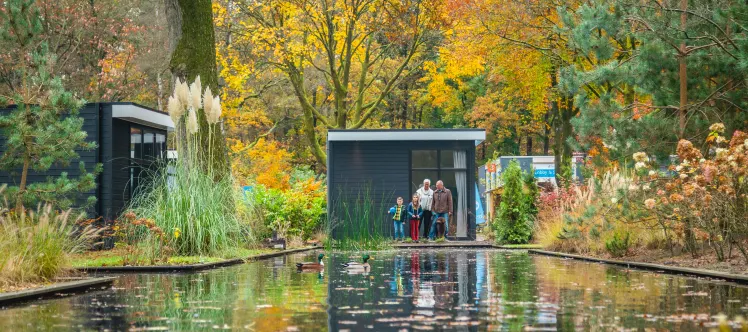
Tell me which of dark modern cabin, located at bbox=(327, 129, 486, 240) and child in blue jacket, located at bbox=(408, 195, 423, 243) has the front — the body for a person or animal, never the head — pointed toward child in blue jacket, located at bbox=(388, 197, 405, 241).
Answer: the dark modern cabin

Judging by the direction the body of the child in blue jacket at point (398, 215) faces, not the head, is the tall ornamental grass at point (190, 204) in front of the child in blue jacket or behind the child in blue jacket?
in front

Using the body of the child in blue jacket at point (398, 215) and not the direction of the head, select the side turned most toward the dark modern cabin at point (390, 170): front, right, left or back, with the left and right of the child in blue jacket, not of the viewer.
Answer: back

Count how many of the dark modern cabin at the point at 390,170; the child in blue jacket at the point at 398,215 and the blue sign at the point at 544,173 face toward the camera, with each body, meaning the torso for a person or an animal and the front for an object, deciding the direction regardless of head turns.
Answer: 3

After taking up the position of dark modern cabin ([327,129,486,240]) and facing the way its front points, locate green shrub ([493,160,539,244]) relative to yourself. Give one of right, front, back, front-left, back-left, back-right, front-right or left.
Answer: front-left

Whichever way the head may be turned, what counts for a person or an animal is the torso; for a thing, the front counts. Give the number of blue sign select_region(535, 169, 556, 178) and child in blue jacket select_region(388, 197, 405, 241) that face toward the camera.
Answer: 2

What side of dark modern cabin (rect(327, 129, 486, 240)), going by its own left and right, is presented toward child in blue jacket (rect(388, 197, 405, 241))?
front

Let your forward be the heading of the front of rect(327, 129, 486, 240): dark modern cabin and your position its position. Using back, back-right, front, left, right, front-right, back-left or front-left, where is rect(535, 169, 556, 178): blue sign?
back-left

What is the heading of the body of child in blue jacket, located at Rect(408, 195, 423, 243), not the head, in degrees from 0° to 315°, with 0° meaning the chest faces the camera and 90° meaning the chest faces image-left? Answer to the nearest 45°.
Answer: approximately 0°

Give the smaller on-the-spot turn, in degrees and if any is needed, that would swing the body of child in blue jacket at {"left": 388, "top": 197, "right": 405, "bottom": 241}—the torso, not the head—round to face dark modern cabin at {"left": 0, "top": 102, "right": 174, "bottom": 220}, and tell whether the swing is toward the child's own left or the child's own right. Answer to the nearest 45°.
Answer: approximately 45° to the child's own right

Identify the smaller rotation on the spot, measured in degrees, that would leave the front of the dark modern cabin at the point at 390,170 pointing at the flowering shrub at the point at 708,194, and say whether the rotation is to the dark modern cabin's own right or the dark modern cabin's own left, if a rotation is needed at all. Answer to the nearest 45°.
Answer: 0° — it already faces it
